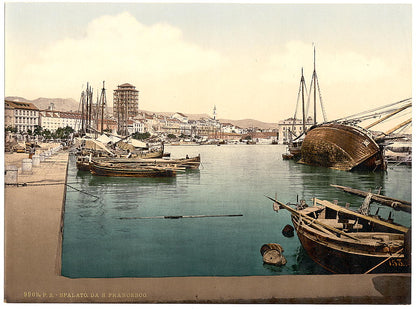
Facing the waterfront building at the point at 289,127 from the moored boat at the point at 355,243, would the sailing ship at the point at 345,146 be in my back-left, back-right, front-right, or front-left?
front-right

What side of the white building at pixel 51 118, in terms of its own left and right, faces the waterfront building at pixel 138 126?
left

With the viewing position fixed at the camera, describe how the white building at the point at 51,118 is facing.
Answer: facing the viewer

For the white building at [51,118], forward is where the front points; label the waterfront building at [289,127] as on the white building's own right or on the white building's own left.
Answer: on the white building's own left
